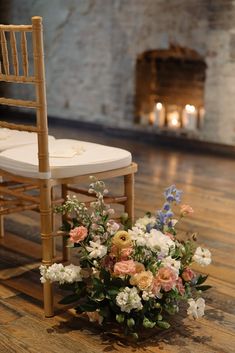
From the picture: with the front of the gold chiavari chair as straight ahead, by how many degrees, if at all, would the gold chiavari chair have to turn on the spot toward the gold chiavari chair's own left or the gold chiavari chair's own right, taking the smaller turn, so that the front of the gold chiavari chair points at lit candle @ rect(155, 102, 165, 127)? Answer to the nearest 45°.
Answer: approximately 45° to the gold chiavari chair's own left

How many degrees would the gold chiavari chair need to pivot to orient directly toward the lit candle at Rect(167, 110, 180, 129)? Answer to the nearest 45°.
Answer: approximately 45° to its left

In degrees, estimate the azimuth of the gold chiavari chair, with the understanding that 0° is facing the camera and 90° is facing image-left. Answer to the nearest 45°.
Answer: approximately 225°

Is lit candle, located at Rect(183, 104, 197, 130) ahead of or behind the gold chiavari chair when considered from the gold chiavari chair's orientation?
ahead
